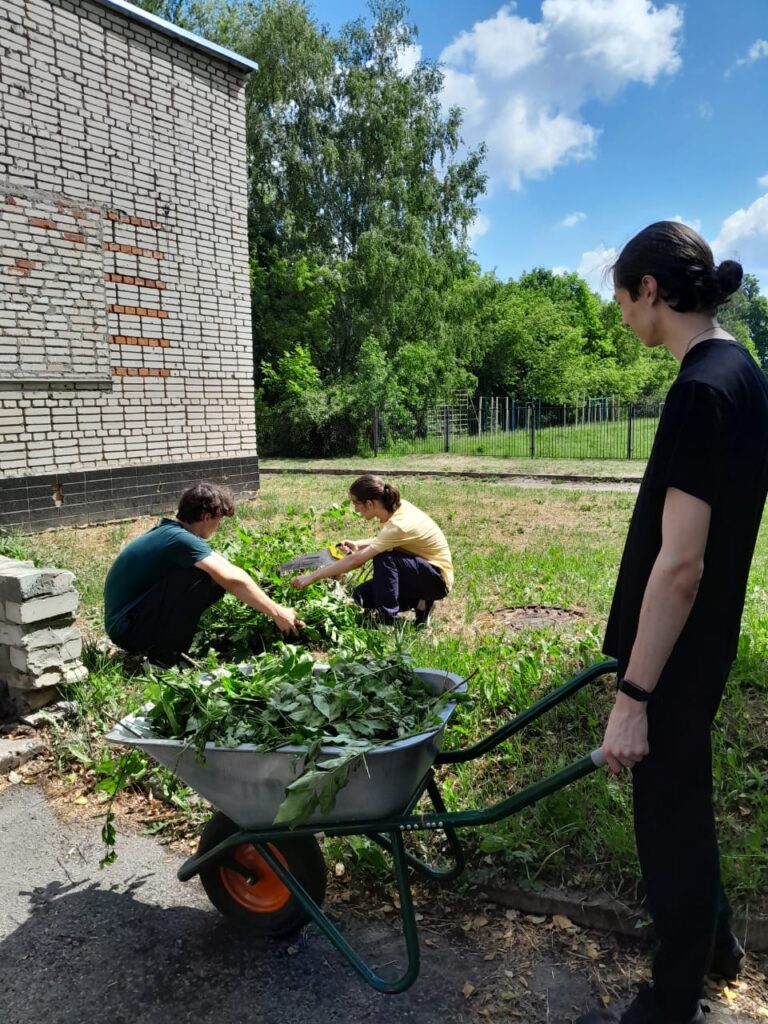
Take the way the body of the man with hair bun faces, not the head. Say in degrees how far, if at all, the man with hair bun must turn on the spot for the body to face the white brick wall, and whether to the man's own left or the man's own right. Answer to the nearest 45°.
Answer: approximately 45° to the man's own right

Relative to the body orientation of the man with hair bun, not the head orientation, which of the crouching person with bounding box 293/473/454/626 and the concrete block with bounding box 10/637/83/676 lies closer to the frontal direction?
the concrete block

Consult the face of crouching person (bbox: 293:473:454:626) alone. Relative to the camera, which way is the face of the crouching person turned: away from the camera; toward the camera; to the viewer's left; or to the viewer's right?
to the viewer's left

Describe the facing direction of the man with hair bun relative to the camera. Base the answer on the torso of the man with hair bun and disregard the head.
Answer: to the viewer's left

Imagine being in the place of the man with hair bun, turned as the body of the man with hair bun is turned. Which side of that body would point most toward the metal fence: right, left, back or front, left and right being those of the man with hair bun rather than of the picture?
right

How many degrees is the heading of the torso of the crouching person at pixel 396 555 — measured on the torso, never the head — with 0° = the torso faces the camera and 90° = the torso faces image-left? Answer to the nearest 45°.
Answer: approximately 90°

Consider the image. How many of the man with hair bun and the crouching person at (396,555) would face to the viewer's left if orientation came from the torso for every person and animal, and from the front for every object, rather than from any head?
2

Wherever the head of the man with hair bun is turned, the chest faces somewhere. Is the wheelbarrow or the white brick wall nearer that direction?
the wheelbarrow

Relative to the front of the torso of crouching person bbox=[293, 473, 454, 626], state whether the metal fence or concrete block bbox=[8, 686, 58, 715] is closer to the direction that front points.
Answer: the concrete block

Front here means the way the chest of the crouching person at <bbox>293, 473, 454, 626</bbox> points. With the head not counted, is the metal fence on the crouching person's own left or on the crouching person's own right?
on the crouching person's own right
